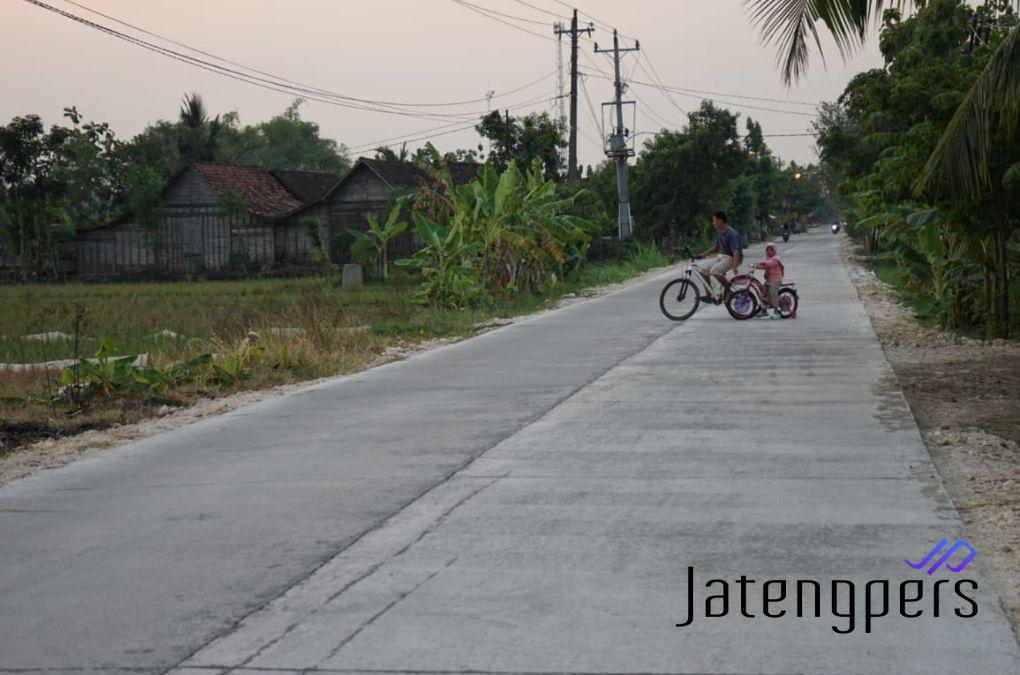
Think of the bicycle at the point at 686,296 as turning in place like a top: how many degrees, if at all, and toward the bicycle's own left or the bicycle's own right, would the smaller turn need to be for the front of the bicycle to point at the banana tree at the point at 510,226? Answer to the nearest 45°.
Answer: approximately 45° to the bicycle's own right

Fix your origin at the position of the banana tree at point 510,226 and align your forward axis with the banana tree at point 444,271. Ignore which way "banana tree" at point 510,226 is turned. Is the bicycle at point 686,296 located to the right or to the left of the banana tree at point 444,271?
left

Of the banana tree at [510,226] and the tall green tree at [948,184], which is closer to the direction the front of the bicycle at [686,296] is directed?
the banana tree

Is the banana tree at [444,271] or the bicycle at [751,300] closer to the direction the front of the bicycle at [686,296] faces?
the banana tree

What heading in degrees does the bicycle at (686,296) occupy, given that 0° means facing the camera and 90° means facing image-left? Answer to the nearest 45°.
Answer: approximately 90°

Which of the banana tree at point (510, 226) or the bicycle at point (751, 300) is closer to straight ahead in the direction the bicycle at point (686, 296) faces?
the banana tree

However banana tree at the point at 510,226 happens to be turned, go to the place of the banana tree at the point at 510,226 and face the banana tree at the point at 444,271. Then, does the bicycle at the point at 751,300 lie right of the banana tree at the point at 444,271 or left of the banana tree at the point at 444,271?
left

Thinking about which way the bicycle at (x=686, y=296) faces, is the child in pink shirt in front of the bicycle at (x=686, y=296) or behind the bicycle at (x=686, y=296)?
behind

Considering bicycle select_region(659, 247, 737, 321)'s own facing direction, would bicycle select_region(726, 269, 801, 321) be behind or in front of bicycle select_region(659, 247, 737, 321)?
behind
